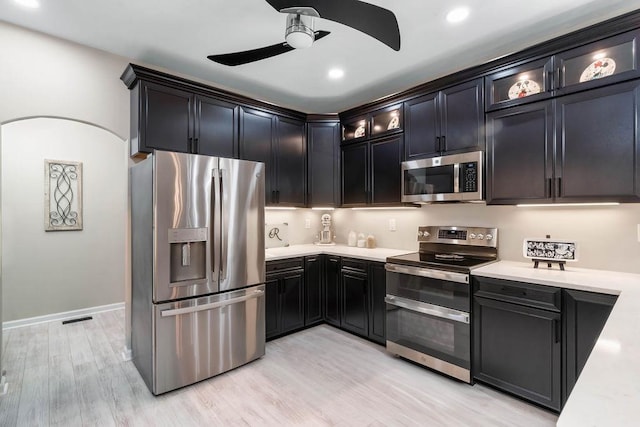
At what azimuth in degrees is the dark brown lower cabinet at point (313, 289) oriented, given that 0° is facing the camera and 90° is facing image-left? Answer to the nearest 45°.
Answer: approximately 315°

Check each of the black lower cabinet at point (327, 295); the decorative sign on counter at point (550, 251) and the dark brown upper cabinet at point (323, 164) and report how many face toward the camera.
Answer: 3

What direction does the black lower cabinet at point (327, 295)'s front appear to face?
toward the camera

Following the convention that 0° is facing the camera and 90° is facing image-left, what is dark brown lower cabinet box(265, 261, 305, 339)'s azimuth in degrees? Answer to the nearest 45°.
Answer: approximately 315°

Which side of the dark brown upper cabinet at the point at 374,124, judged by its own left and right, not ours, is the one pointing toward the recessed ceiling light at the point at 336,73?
front

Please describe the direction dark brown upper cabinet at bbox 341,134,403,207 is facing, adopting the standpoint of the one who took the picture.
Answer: facing the viewer and to the left of the viewer

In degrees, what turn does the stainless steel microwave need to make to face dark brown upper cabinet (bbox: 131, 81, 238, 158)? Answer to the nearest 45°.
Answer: approximately 45° to its right

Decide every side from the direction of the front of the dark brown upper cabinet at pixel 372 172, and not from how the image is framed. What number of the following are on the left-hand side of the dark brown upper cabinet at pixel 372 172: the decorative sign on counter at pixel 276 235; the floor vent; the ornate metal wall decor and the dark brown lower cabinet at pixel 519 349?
1

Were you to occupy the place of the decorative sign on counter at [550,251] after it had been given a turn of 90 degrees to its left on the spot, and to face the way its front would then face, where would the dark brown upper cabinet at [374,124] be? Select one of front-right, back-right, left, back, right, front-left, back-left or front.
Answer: back

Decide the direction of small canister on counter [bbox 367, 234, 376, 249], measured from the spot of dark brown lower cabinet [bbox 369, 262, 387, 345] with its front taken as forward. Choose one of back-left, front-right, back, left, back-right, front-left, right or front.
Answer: back-right

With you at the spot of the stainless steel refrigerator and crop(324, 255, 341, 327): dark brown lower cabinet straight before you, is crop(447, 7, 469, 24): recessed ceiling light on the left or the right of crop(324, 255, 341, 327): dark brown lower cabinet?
right

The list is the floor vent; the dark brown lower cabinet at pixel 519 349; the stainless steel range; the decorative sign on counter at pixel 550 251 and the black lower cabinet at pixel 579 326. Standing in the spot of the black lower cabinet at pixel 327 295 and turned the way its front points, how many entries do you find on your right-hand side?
1
